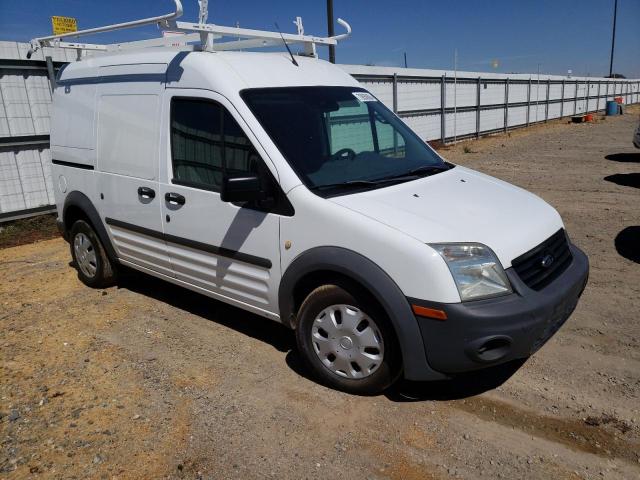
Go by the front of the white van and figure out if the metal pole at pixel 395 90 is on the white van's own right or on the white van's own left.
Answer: on the white van's own left

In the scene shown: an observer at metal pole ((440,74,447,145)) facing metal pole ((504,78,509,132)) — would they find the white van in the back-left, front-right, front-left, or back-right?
back-right

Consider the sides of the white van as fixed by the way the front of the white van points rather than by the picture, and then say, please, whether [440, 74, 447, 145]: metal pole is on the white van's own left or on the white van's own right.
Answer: on the white van's own left

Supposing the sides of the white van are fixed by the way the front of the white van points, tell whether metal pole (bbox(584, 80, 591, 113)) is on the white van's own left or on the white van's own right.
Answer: on the white van's own left

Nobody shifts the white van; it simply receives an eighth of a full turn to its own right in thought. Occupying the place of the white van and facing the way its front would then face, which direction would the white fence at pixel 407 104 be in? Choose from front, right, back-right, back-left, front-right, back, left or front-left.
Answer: back

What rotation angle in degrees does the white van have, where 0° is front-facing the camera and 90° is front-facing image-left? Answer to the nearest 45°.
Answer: approximately 315°

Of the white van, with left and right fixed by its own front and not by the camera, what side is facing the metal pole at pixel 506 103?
left
